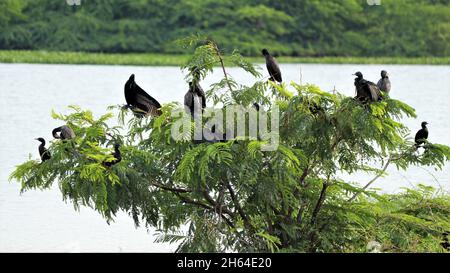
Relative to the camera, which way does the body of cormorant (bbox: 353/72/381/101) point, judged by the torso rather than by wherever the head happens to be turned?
to the viewer's left

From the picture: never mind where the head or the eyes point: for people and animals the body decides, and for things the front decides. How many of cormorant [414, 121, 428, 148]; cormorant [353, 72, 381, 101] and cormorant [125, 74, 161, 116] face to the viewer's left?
2

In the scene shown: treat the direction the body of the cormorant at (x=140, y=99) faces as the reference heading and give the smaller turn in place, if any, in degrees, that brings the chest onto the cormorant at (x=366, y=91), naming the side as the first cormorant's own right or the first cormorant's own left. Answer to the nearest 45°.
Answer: approximately 180°

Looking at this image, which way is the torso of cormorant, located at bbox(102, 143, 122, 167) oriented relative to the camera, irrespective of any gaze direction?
to the viewer's right

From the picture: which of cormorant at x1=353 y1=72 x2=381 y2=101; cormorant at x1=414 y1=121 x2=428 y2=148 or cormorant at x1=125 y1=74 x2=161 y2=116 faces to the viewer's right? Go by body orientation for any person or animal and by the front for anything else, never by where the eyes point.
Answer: cormorant at x1=414 y1=121 x2=428 y2=148

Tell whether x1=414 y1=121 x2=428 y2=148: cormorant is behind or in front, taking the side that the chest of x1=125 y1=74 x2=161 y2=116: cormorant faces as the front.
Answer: behind

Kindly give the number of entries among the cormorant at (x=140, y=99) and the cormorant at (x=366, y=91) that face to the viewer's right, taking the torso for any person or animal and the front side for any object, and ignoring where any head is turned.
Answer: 0

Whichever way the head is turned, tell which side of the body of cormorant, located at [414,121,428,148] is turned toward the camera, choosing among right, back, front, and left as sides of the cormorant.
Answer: right

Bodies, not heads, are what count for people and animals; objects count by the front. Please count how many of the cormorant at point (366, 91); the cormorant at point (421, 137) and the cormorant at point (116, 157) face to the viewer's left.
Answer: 1
